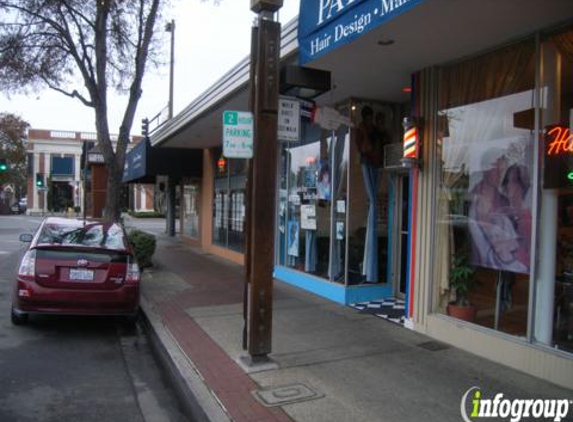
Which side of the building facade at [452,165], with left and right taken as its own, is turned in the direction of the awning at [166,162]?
right

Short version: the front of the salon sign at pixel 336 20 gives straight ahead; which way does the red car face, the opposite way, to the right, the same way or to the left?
to the right

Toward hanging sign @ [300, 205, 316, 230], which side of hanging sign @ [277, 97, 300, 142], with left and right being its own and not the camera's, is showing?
back

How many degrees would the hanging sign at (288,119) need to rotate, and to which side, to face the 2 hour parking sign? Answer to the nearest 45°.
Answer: approximately 45° to its right

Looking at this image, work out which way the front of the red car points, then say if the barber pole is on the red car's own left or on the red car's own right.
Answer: on the red car's own right

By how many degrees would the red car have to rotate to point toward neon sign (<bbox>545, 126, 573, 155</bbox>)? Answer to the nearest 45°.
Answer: approximately 135° to its right

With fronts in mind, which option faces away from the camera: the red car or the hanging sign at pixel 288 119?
the red car

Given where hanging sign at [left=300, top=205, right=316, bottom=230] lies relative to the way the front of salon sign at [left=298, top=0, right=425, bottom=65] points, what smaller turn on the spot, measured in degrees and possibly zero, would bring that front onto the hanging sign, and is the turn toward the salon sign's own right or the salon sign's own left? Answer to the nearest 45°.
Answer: approximately 135° to the salon sign's own right

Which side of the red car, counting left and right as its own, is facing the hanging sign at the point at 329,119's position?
right

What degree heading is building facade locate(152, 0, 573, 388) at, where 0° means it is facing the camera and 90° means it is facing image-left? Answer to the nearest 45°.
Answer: approximately 45°

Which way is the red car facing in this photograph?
away from the camera

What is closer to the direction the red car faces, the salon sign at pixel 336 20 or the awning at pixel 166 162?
the awning

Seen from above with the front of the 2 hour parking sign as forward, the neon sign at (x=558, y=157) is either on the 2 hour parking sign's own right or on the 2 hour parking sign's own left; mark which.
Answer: on the 2 hour parking sign's own left

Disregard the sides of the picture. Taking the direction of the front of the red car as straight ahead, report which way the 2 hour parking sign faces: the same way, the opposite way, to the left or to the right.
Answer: the opposite way
